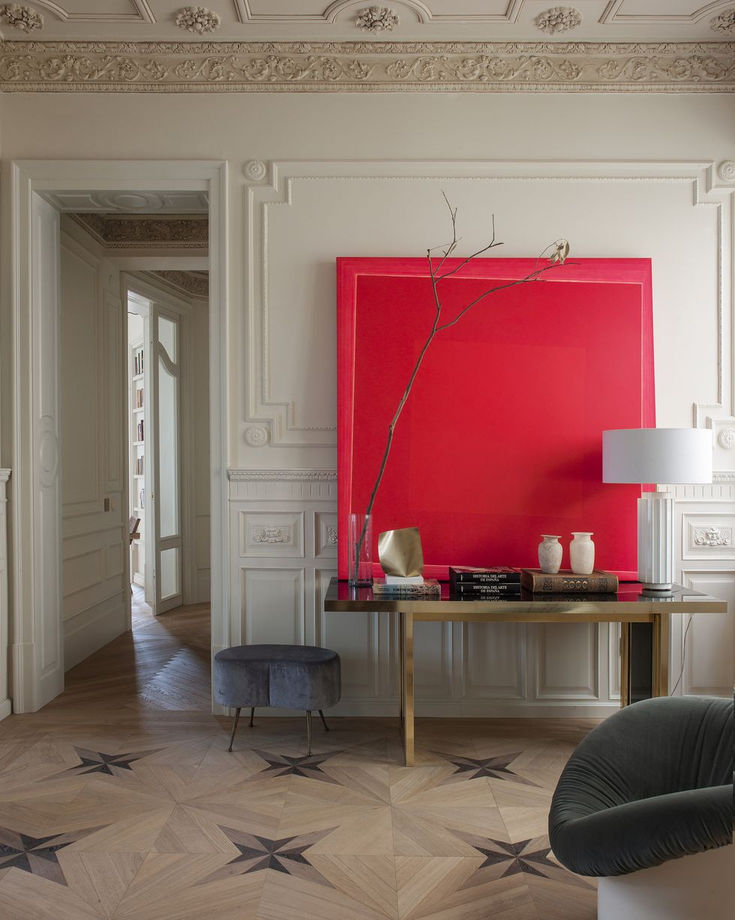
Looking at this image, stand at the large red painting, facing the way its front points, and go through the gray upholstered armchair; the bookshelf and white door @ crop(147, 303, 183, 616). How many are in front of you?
1

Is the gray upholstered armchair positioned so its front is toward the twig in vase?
no

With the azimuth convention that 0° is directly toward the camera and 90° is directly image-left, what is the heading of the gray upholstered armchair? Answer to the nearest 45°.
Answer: approximately 45°

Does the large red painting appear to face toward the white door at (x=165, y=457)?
no

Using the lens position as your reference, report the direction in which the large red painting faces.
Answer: facing the viewer

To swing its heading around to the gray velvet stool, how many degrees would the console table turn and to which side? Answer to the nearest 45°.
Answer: approximately 90° to its right

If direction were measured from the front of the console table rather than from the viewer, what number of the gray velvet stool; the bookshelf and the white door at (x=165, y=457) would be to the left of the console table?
0

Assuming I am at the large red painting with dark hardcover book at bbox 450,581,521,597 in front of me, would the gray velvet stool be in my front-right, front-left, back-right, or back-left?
front-right

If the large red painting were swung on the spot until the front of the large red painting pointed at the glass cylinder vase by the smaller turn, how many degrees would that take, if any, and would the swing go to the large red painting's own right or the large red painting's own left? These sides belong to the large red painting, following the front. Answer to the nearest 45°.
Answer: approximately 45° to the large red painting's own right

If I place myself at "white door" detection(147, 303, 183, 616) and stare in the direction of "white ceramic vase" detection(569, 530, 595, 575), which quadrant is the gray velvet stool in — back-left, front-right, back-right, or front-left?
front-right

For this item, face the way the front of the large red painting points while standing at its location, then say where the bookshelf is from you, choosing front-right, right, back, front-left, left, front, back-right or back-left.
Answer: back-right

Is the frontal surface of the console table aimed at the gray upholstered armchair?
yes

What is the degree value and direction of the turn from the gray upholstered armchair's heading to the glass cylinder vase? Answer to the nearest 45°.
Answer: approximately 90° to its right
